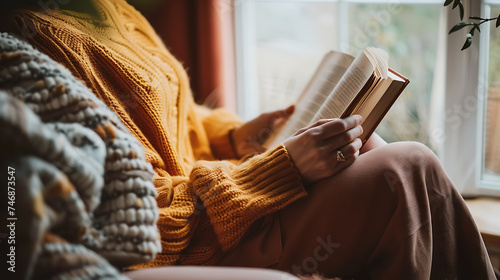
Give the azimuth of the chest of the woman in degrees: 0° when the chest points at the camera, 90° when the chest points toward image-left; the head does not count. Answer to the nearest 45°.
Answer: approximately 270°

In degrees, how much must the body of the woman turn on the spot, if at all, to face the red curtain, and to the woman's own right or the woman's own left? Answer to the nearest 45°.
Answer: approximately 90° to the woman's own left

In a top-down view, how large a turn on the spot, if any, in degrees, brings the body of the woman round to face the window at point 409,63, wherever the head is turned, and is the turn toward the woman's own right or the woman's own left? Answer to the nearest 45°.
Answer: approximately 45° to the woman's own left
